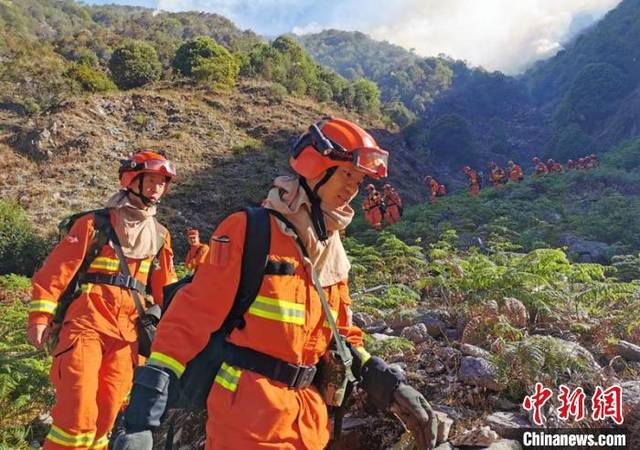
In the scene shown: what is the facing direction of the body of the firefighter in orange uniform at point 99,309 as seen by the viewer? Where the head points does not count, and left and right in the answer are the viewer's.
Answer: facing the viewer and to the right of the viewer

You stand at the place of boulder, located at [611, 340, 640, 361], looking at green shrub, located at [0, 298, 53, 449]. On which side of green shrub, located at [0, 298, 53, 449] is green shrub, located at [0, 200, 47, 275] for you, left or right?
right

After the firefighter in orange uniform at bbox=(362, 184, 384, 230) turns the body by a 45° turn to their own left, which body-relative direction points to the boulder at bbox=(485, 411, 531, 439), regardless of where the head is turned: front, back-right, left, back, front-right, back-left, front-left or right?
front

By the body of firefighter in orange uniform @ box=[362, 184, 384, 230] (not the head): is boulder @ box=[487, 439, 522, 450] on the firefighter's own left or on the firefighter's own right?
on the firefighter's own left

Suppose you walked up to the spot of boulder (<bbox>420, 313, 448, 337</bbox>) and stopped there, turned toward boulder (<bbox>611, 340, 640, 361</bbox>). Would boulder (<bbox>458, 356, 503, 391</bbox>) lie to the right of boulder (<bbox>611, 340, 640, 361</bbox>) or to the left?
right

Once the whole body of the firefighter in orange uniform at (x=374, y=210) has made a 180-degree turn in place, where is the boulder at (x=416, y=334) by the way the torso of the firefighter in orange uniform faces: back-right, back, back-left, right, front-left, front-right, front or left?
back-right

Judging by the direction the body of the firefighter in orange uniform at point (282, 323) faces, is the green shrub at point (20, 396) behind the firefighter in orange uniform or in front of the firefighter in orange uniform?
behind

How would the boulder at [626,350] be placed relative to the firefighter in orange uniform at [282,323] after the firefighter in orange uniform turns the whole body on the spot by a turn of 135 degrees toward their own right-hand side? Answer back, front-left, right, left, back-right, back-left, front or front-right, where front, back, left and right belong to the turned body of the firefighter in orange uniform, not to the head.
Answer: back-right

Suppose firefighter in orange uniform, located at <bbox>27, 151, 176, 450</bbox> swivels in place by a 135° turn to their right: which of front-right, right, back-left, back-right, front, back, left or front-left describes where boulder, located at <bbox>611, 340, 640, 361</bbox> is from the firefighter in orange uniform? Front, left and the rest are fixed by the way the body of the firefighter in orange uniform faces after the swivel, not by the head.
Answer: back

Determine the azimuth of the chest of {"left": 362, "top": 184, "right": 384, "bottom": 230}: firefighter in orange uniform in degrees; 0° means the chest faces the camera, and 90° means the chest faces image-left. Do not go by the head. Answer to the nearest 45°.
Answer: approximately 45°

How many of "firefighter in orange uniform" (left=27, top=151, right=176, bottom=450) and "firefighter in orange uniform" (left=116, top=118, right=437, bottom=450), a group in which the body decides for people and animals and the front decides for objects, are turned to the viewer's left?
0

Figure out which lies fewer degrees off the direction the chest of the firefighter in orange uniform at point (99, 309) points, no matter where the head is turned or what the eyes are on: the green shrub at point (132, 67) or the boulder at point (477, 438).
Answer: the boulder

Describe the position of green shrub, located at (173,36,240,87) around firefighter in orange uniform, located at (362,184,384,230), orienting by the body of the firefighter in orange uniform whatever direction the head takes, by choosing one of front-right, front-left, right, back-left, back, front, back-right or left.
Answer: right

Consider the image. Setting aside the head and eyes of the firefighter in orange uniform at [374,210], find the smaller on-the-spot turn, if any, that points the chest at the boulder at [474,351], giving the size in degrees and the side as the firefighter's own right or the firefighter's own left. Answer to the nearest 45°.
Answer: approximately 45° to the firefighter's own left
